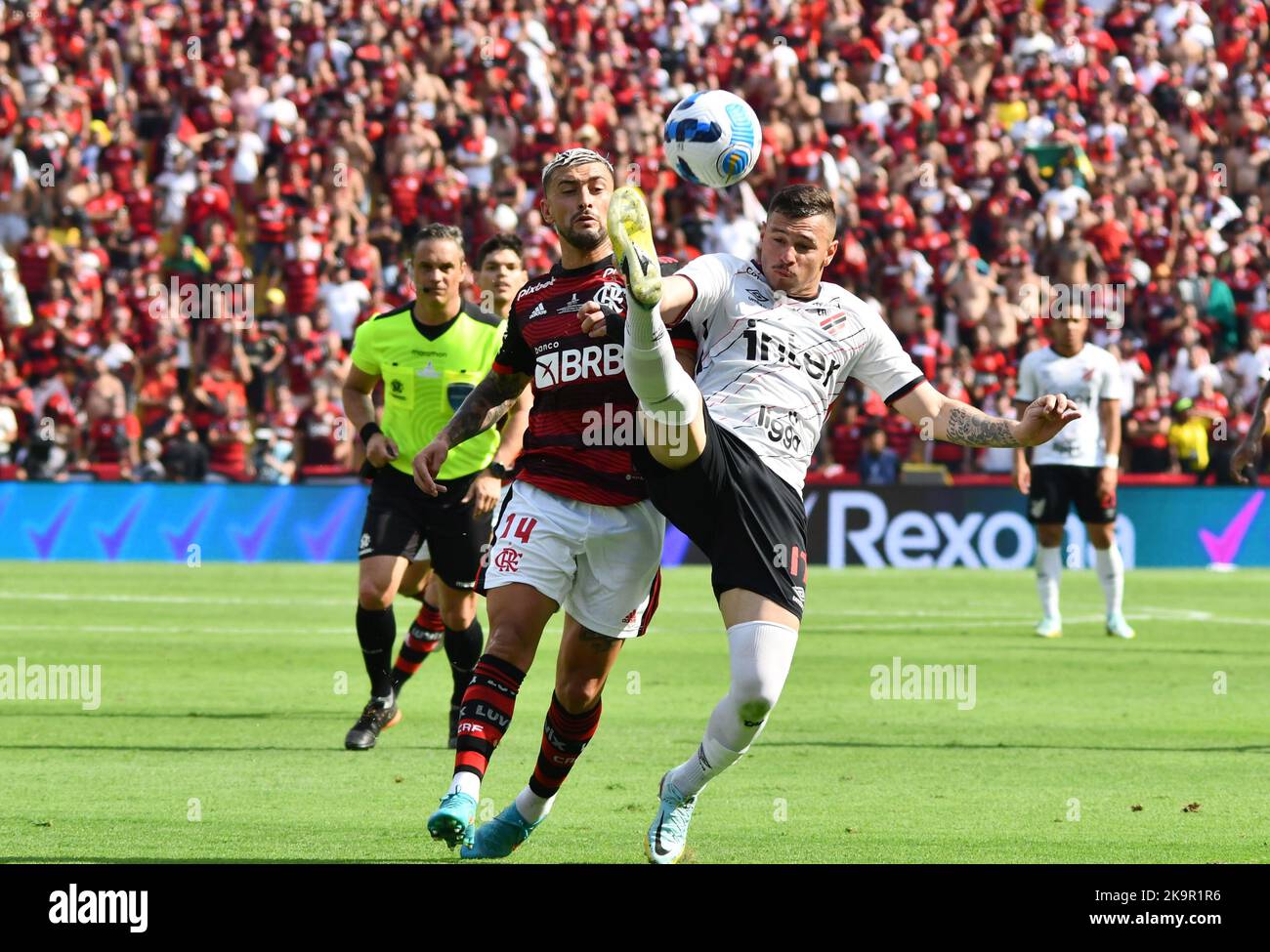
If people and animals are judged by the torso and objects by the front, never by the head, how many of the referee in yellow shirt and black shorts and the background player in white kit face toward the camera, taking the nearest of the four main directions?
2

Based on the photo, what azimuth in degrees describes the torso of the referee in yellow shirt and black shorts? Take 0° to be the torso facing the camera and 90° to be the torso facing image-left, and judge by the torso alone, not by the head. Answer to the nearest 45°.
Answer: approximately 0°

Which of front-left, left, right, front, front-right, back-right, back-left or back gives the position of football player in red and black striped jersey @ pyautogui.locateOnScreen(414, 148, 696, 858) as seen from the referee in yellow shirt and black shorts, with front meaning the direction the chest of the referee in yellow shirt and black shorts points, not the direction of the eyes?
front

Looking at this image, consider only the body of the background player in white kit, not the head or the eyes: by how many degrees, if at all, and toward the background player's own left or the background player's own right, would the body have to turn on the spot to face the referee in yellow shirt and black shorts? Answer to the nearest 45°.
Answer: approximately 45° to the background player's own right

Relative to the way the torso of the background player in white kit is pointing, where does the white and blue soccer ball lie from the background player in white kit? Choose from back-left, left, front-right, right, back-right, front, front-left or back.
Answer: front

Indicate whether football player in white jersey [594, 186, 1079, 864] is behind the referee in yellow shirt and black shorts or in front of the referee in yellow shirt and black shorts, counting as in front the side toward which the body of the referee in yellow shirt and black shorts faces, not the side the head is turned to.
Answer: in front

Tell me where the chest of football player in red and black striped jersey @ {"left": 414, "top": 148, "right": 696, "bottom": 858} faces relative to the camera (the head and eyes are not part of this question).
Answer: toward the camera

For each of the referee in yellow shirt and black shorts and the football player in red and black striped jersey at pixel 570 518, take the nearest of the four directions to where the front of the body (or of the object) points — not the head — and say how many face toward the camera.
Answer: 2

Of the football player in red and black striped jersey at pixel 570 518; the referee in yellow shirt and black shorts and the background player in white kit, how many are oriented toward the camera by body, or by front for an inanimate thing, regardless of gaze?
3
